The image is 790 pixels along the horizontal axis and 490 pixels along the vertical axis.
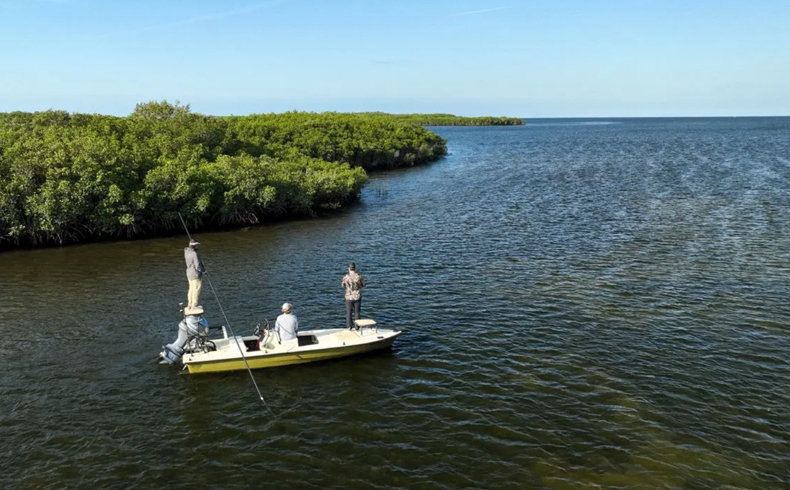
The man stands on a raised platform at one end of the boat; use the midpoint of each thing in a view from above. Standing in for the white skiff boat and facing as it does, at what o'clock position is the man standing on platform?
The man standing on platform is roughly at 7 o'clock from the white skiff boat.

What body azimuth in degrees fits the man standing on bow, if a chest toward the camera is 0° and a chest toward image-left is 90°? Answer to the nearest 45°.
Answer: approximately 180°

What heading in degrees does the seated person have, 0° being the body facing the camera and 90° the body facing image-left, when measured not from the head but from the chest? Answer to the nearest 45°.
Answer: approximately 180°

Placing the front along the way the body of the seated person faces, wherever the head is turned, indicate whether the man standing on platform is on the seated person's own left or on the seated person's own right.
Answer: on the seated person's own left

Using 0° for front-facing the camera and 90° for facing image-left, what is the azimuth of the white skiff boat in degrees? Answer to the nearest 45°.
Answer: approximately 270°

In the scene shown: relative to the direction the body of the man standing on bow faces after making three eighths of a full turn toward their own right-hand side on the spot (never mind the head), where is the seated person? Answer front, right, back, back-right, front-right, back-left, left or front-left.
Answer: right
